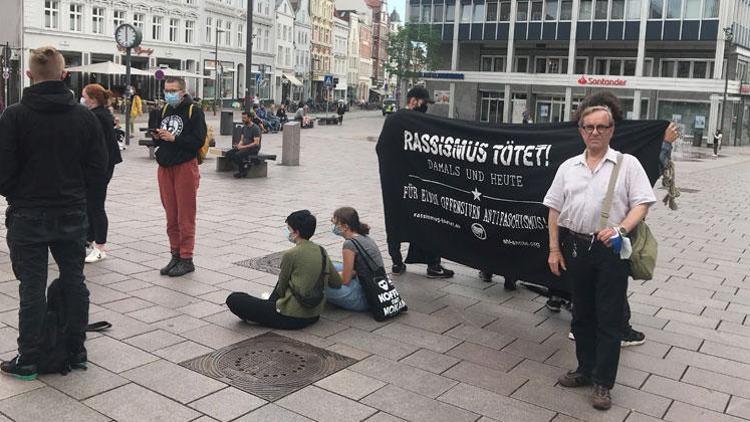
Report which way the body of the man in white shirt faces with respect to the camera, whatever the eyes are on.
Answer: toward the camera

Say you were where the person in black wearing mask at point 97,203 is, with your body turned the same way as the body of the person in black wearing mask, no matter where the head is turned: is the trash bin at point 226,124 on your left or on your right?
on your right

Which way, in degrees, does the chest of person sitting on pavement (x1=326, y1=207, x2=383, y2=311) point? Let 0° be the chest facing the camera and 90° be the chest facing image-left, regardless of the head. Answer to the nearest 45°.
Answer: approximately 90°

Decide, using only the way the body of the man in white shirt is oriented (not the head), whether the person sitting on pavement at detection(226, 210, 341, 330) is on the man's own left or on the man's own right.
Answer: on the man's own right

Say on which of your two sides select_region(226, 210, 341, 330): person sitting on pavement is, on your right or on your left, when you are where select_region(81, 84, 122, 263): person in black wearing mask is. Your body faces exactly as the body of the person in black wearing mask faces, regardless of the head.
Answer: on your left

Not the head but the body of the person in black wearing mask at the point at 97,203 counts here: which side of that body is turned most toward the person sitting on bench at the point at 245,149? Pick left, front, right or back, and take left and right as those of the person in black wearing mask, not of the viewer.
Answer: right

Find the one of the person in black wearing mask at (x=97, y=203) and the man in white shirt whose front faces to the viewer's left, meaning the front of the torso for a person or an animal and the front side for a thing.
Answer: the person in black wearing mask

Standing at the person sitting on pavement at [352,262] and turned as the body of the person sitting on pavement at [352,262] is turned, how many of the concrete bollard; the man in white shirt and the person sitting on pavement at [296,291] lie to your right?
1

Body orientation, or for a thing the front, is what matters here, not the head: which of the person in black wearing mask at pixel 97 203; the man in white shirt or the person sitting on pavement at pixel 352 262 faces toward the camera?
the man in white shirt

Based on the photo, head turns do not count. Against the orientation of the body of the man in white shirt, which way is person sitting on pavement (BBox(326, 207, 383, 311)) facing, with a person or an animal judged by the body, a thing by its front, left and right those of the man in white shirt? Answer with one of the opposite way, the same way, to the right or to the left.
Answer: to the right

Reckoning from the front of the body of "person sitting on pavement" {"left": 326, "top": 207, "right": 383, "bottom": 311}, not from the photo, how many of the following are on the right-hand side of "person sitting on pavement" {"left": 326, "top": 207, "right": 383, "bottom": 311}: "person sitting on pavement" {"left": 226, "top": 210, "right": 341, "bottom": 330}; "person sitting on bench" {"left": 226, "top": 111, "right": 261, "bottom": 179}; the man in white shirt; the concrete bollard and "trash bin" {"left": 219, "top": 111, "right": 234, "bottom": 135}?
3

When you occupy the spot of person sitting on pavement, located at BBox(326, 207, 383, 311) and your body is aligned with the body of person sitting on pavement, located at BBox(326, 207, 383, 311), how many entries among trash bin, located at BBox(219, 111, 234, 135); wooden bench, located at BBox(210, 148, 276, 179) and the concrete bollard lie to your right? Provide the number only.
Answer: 3

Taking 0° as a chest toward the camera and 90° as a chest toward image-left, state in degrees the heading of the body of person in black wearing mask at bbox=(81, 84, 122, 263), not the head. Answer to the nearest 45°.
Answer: approximately 90°
